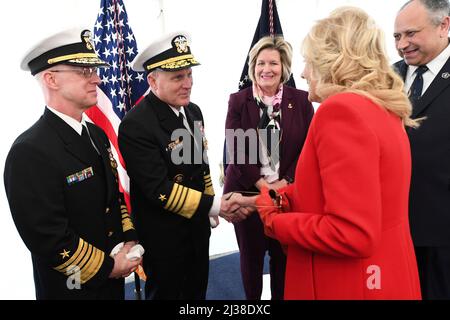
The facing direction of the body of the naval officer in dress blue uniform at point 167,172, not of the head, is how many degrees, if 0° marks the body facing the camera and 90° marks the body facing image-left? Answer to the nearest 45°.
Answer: approximately 315°

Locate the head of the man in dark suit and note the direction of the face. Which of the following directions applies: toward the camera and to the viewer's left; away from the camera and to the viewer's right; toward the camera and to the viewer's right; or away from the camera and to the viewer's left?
toward the camera and to the viewer's left

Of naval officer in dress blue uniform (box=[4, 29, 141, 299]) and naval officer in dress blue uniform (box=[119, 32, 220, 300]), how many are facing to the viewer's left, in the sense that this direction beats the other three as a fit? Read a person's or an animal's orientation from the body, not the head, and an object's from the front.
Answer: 0

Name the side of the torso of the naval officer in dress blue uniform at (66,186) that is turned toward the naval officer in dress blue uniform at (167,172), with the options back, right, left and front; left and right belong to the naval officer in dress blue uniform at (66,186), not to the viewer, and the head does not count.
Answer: left

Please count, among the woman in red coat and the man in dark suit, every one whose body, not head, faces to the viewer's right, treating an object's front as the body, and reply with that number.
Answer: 0

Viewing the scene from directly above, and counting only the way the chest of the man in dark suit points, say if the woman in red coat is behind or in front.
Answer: in front

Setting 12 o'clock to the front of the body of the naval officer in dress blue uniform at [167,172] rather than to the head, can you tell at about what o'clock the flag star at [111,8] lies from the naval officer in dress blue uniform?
The flag star is roughly at 7 o'clock from the naval officer in dress blue uniform.

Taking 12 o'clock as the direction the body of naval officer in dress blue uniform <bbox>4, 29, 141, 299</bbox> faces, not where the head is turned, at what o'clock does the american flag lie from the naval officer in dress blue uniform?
The american flag is roughly at 8 o'clock from the naval officer in dress blue uniform.

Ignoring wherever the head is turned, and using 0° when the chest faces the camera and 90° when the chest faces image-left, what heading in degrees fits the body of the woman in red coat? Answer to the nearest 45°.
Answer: approximately 135°

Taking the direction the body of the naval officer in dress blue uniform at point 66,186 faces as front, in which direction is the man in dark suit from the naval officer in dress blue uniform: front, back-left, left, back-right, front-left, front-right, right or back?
front-left

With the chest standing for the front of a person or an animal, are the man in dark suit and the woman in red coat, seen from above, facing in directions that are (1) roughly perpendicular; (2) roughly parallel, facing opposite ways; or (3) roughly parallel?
roughly perpendicular

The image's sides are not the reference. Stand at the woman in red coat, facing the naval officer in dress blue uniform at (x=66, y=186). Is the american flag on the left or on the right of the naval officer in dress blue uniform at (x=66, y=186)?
right

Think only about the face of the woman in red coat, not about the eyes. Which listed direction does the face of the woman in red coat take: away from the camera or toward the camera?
away from the camera
